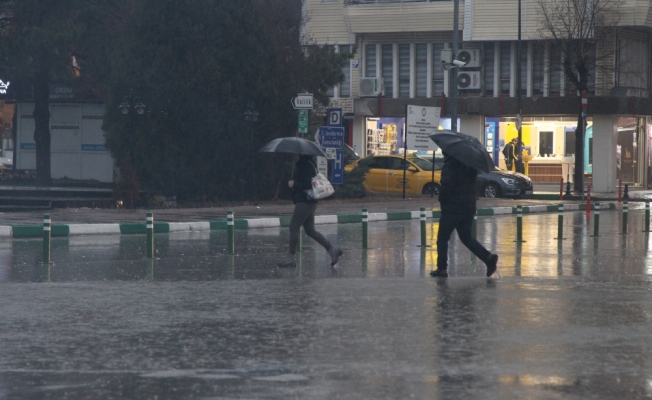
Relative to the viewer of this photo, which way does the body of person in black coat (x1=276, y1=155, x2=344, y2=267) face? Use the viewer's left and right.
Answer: facing to the left of the viewer

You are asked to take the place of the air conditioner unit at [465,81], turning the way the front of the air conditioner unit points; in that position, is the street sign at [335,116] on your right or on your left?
on your right

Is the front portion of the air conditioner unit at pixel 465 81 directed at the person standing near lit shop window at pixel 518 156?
no

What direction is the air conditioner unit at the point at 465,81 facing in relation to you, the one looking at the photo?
facing the viewer

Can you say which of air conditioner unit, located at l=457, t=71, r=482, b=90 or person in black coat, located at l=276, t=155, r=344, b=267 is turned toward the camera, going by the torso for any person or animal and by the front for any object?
the air conditioner unit

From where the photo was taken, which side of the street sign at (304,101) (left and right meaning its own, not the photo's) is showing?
front

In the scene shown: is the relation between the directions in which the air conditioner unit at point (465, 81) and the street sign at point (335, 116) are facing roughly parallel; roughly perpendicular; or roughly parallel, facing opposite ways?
roughly parallel

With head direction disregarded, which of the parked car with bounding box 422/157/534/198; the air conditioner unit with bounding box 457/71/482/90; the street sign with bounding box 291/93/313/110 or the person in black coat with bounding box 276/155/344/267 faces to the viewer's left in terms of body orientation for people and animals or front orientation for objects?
the person in black coat

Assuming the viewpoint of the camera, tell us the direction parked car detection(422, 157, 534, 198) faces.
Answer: facing the viewer and to the right of the viewer

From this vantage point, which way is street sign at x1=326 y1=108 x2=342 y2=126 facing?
toward the camera

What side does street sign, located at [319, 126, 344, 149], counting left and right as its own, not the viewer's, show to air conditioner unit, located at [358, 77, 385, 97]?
back

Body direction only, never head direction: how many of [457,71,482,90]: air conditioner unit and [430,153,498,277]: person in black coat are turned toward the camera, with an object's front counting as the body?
1

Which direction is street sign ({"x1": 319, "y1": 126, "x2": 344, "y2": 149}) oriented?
toward the camera

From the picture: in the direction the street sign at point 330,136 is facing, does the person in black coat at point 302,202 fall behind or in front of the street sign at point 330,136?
in front
